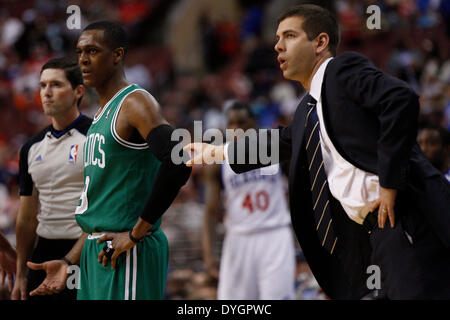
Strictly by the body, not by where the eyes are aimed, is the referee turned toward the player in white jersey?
no

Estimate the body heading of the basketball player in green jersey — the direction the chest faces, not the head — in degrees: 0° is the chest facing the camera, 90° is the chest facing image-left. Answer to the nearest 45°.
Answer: approximately 45°

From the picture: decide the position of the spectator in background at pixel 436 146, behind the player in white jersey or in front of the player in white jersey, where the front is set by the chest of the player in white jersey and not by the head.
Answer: in front

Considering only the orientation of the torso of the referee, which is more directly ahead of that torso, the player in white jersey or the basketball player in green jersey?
the basketball player in green jersey

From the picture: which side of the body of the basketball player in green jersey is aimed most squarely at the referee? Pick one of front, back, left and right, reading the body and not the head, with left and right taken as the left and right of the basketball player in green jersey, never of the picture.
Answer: right

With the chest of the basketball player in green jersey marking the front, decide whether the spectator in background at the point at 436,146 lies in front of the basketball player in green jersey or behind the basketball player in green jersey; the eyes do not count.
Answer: behind

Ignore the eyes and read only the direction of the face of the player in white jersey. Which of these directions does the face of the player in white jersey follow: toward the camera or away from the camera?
toward the camera

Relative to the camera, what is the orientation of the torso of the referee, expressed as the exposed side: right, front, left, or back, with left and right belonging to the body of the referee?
front

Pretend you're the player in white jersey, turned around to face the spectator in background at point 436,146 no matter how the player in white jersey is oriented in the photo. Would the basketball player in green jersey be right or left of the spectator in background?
right

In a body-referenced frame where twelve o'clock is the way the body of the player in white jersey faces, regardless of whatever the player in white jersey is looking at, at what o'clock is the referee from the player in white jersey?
The referee is roughly at 1 o'clock from the player in white jersey.

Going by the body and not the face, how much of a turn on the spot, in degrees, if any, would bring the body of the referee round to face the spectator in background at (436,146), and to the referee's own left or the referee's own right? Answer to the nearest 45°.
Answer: approximately 90° to the referee's own left

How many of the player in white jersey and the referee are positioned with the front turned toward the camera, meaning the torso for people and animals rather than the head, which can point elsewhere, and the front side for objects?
2
